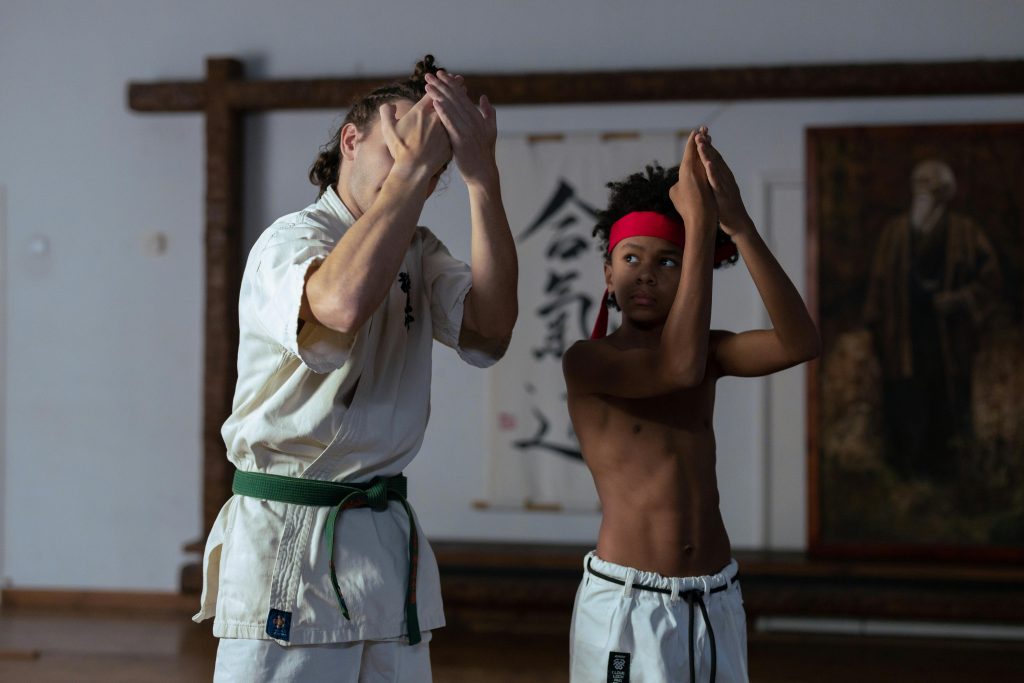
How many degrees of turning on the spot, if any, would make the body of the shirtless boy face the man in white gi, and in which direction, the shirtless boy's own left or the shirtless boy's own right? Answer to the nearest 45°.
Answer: approximately 90° to the shirtless boy's own right

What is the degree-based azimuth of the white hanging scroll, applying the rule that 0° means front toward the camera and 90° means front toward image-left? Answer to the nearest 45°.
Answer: approximately 0°

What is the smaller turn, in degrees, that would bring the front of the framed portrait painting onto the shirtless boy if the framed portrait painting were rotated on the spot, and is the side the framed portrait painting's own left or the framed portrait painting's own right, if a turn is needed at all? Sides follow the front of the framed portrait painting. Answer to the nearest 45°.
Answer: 0° — it already faces them

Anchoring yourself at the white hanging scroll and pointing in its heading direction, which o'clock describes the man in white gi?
The man in white gi is roughly at 12 o'clock from the white hanging scroll.

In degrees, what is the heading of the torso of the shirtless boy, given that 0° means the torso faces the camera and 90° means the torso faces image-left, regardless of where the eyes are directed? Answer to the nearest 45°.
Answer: approximately 315°

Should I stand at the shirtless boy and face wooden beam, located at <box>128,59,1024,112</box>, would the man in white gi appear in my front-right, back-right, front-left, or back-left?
back-left

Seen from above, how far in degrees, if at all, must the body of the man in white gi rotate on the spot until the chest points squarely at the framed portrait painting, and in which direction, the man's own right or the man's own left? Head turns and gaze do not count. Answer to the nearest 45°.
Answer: approximately 90° to the man's own left

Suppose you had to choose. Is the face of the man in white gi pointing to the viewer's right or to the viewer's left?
to the viewer's right
